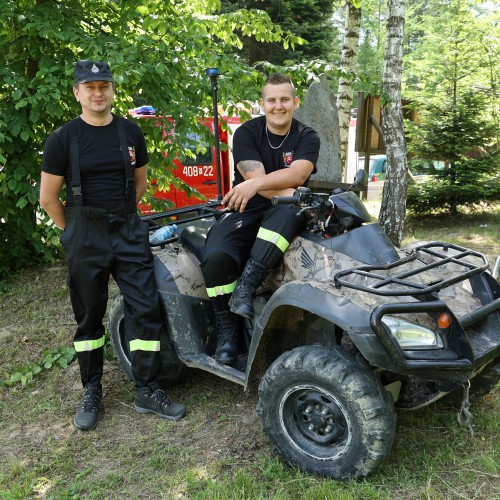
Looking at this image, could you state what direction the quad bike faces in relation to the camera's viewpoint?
facing the viewer and to the right of the viewer

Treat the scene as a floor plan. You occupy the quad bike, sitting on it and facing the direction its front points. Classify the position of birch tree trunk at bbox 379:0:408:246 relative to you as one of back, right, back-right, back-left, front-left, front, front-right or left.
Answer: back-left

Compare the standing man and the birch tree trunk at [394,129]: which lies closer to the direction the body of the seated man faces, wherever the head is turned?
the standing man

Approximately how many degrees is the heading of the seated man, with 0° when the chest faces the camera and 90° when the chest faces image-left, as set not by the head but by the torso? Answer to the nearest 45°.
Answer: approximately 0°

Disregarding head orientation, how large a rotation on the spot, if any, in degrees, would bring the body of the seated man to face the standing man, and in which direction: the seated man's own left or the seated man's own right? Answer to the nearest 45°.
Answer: approximately 90° to the seated man's own right
